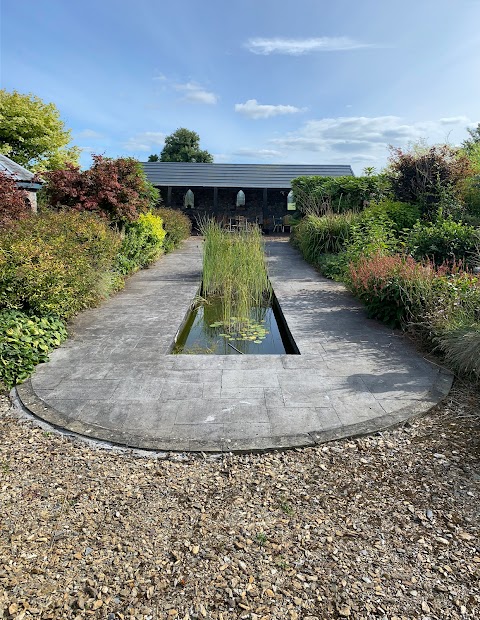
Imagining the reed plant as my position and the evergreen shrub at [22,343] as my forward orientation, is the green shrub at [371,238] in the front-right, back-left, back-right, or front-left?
back-left

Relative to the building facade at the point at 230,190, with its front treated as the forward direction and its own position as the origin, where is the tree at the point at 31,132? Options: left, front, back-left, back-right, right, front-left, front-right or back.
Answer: right

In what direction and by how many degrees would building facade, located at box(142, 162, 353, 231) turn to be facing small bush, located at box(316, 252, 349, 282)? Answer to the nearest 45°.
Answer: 0° — it already faces it

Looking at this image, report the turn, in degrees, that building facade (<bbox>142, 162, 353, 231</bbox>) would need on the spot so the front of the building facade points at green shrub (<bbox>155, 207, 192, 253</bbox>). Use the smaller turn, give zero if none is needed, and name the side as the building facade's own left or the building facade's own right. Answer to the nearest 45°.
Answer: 0° — it already faces it

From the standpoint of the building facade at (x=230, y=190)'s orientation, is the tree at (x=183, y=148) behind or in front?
behind

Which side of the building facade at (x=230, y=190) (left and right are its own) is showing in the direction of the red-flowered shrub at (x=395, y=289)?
front

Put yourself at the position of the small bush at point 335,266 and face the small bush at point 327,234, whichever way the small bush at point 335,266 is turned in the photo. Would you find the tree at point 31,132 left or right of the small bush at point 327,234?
left
